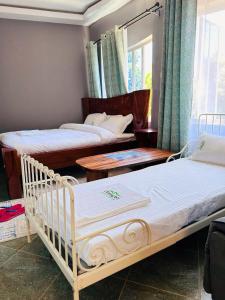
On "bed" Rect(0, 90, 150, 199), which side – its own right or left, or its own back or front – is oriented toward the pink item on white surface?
front

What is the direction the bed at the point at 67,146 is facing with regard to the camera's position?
facing the viewer and to the left of the viewer

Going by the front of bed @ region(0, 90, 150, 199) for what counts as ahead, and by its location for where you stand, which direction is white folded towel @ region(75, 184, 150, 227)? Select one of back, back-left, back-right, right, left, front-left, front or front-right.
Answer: front-left

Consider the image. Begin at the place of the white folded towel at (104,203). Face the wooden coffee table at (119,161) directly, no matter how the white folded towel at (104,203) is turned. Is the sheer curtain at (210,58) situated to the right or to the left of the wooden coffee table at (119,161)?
right

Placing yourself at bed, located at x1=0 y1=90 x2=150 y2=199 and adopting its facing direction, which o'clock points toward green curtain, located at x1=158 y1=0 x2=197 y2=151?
The green curtain is roughly at 8 o'clock from the bed.

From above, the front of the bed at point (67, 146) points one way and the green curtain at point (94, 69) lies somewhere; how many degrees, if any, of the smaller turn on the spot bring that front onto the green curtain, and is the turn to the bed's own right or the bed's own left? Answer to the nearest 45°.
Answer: approximately 135° to the bed's own right

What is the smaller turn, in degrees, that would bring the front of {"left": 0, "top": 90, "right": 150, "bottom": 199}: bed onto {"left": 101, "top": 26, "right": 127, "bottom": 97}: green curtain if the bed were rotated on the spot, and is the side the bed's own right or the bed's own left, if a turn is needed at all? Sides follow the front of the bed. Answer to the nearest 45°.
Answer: approximately 180°

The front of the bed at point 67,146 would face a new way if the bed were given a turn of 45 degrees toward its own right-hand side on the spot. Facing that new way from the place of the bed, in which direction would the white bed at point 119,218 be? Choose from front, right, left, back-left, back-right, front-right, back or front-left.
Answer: left

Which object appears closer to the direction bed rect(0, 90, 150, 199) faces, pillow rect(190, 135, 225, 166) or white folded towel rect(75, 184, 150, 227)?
the white folded towel
